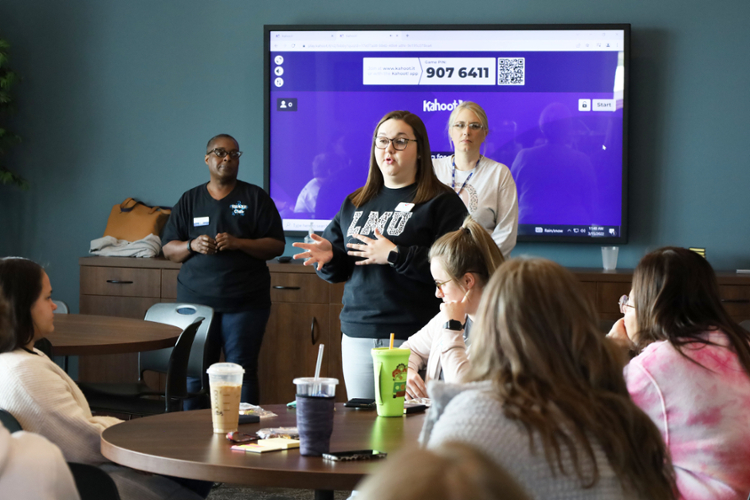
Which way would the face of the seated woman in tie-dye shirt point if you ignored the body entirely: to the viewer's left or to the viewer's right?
to the viewer's left

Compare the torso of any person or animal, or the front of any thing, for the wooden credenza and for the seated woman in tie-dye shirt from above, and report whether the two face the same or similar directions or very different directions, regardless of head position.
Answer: very different directions

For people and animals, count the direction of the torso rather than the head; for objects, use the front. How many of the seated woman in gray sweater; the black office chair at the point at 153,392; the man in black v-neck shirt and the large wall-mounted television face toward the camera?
2

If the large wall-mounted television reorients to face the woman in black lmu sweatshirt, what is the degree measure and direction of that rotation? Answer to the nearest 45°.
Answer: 0° — it already faces them

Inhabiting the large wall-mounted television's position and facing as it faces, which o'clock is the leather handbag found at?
The leather handbag is roughly at 3 o'clock from the large wall-mounted television.

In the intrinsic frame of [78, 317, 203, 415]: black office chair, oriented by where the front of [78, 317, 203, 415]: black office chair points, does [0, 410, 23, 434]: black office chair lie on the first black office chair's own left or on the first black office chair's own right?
on the first black office chair's own left

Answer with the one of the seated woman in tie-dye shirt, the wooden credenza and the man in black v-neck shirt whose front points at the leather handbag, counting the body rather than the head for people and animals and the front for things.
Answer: the seated woman in tie-dye shirt

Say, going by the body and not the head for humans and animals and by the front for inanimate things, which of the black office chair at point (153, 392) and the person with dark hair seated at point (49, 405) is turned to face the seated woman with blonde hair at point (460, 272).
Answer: the person with dark hair seated

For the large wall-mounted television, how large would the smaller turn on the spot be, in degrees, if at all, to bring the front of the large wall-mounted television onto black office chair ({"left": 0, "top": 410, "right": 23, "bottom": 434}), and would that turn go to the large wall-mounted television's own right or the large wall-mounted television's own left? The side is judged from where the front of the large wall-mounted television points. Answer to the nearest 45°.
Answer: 0° — it already faces it

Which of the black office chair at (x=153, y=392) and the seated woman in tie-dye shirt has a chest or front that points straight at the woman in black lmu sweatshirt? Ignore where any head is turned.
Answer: the seated woman in tie-dye shirt

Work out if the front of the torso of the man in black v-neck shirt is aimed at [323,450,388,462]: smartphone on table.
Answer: yes

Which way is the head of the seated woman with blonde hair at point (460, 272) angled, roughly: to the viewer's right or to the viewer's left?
to the viewer's left

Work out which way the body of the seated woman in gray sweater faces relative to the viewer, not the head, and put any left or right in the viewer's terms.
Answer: facing away from the viewer and to the left of the viewer

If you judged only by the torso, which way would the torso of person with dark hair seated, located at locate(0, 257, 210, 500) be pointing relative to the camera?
to the viewer's right

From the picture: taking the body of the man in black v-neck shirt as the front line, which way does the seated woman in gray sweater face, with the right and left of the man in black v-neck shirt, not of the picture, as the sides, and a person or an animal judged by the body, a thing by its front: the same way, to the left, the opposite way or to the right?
the opposite way
